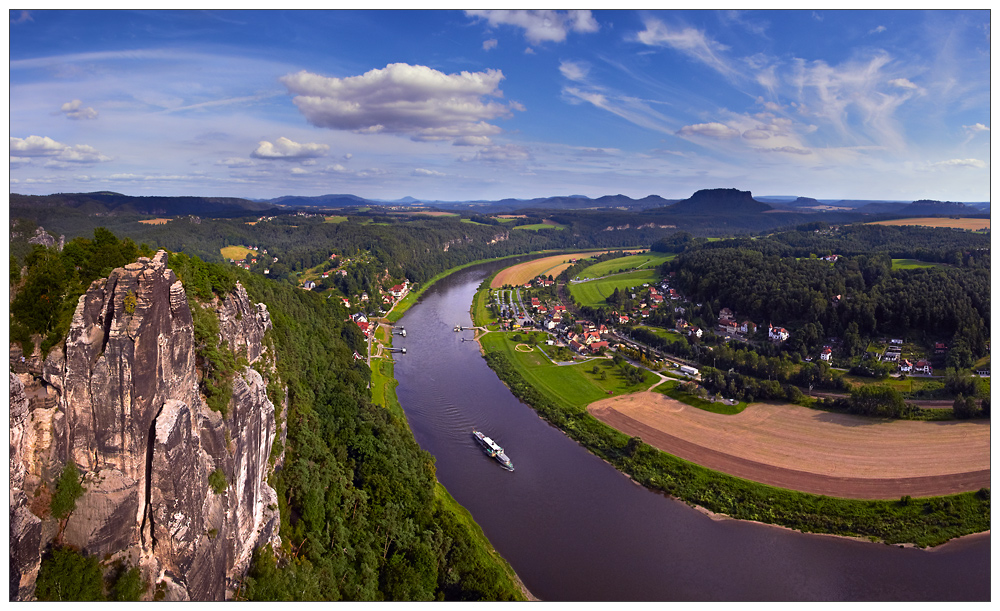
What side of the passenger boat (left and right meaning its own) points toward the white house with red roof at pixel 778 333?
left

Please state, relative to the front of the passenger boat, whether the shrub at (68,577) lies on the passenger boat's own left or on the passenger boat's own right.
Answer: on the passenger boat's own right
